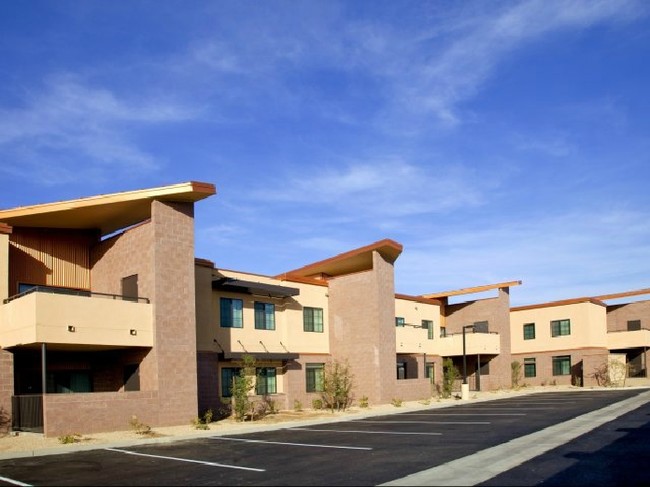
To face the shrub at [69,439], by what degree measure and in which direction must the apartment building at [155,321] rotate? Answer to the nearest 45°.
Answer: approximately 45° to its right

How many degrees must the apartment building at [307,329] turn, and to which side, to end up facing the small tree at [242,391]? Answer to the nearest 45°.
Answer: approximately 45° to its right

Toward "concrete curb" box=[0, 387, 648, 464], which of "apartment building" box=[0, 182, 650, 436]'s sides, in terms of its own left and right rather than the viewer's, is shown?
front

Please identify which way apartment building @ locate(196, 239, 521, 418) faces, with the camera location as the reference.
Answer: facing the viewer and to the right of the viewer

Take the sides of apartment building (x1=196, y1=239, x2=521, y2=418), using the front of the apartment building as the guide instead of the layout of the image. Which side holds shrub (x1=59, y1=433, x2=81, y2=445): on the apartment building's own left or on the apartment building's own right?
on the apartment building's own right
